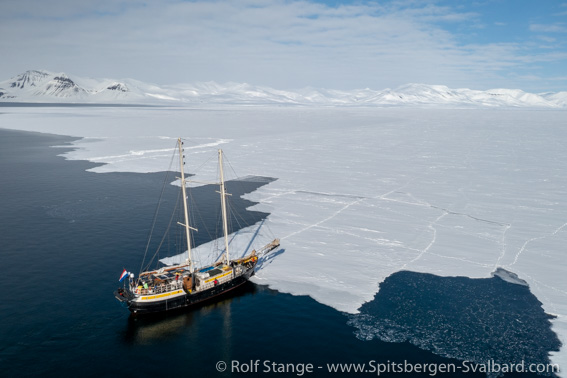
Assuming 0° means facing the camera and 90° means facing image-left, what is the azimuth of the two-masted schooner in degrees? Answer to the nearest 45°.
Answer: approximately 225°
